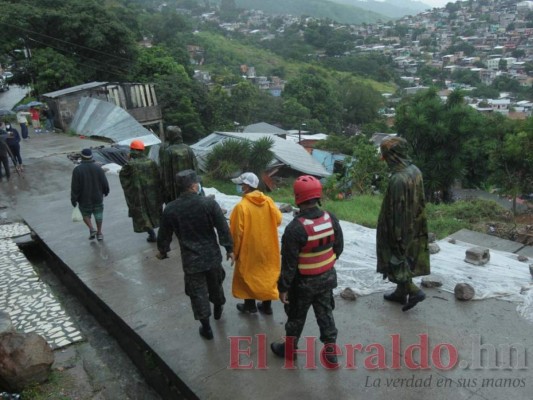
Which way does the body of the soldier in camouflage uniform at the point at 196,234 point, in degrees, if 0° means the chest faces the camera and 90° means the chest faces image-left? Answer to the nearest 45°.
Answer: approximately 180°

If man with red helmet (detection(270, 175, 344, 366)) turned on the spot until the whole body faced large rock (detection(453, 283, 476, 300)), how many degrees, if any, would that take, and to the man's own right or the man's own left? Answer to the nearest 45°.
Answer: approximately 90° to the man's own right

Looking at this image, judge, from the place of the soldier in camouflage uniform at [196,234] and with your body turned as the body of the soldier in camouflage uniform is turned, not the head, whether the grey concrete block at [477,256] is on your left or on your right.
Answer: on your right

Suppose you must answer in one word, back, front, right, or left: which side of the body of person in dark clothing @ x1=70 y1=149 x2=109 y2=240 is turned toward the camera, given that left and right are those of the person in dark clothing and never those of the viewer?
back

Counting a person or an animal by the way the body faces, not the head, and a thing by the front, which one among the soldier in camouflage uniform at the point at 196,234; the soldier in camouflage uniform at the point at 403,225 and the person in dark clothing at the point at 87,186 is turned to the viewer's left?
the soldier in camouflage uniform at the point at 403,225

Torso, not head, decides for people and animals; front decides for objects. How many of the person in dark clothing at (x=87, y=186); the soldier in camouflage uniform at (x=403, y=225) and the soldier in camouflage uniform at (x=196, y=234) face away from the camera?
2

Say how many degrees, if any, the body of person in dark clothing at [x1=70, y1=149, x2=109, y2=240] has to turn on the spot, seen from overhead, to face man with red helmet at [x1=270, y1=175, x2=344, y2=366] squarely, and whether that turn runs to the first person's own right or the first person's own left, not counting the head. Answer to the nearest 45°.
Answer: approximately 180°

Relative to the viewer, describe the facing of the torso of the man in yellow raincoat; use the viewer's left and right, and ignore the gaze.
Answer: facing away from the viewer and to the left of the viewer

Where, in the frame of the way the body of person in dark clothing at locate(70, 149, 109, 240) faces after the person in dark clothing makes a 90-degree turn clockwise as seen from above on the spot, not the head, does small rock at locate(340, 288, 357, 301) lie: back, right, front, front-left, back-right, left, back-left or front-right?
front-right

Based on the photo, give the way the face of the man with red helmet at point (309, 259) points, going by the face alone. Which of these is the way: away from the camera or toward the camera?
away from the camera
